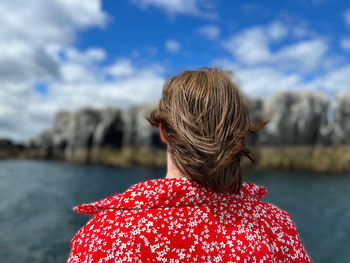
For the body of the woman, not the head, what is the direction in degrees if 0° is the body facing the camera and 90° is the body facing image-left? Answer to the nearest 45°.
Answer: approximately 180°
